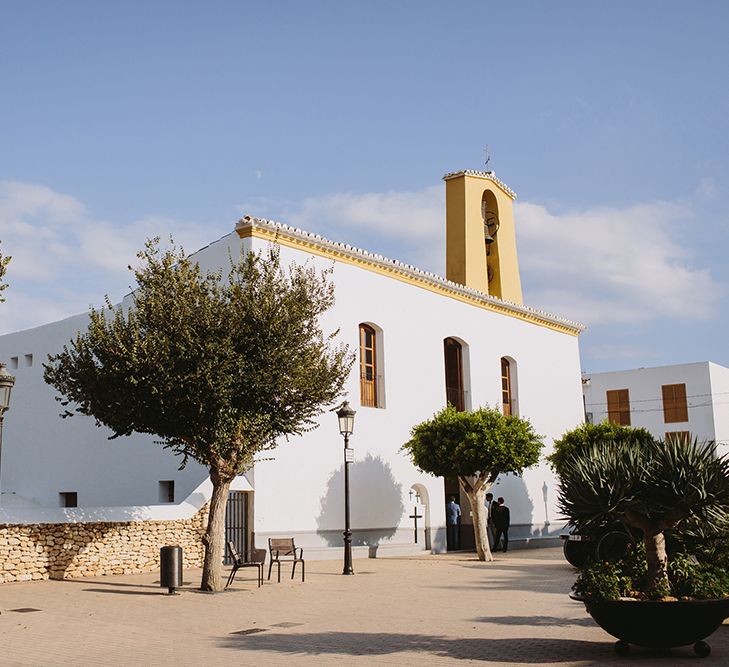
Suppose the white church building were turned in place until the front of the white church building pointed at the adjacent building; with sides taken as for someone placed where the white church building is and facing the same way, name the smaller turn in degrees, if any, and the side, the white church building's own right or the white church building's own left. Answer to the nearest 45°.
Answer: approximately 90° to the white church building's own left

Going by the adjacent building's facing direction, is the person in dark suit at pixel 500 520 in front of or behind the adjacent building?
in front

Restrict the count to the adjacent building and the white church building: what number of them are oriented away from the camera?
0

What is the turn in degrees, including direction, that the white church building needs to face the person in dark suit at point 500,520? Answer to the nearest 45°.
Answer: approximately 45° to its left

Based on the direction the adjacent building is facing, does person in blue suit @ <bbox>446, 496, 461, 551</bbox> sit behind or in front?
in front
